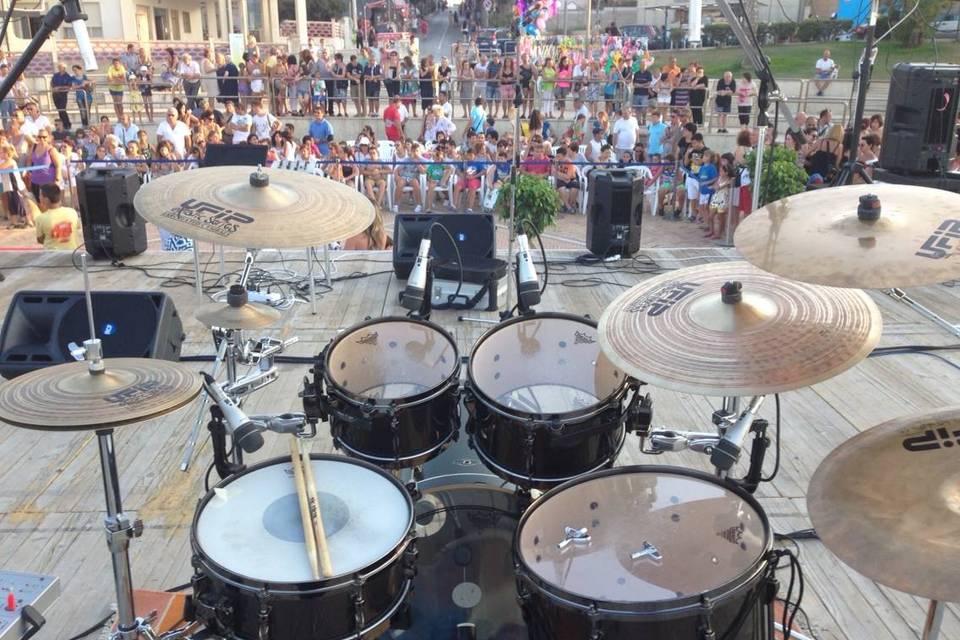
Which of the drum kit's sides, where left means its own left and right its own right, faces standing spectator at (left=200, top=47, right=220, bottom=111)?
front

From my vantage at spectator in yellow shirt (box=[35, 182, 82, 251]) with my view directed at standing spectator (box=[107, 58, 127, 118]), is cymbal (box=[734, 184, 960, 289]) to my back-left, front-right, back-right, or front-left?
back-right

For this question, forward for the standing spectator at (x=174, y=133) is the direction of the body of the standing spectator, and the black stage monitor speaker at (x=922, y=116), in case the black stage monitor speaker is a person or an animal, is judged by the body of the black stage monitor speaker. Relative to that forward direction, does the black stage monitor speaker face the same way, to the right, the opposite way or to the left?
the opposite way

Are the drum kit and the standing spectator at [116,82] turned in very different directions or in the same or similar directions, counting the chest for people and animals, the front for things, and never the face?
very different directions

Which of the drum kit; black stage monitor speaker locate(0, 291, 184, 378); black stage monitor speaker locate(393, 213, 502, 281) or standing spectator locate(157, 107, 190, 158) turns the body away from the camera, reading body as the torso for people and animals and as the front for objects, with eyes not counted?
the drum kit

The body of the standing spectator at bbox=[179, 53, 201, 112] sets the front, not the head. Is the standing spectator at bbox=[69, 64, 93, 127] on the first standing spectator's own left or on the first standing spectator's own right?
on the first standing spectator's own right

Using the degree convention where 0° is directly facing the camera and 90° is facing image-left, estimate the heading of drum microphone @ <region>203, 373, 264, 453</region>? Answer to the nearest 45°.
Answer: approximately 315°

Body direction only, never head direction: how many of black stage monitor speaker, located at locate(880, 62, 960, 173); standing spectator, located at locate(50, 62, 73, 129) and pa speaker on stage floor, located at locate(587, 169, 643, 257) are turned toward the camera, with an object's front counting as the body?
1

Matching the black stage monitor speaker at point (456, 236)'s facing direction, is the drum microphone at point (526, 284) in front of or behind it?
in front

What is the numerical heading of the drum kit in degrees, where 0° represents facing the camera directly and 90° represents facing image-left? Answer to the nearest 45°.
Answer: approximately 180°

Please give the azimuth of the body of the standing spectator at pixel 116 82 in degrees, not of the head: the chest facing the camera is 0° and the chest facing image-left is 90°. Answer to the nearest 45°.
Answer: approximately 0°

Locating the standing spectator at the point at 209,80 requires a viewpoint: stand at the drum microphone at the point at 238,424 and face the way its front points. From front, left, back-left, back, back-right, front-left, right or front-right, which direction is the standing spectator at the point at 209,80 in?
back-left

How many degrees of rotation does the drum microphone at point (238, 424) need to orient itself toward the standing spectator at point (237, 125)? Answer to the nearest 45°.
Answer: approximately 135° to its left

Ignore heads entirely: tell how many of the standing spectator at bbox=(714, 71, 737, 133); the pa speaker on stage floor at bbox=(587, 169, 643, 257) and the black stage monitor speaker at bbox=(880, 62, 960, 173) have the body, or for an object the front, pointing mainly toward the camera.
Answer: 1
